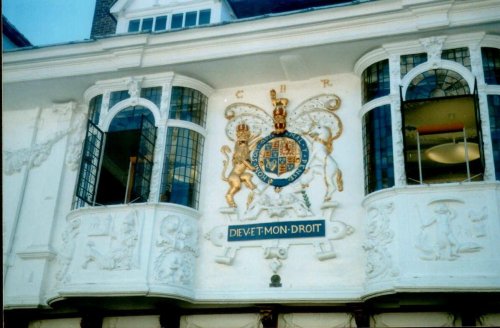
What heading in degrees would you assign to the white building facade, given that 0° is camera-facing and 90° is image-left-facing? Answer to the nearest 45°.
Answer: approximately 0°
